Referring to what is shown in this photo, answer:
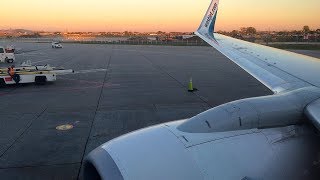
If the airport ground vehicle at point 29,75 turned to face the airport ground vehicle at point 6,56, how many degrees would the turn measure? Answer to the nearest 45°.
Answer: approximately 90° to its left

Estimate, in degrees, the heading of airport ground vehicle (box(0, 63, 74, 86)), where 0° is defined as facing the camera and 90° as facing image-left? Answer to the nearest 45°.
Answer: approximately 270°
